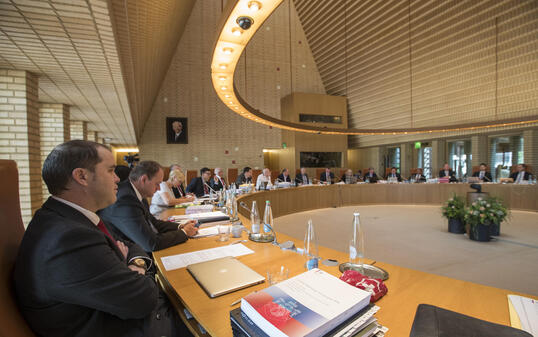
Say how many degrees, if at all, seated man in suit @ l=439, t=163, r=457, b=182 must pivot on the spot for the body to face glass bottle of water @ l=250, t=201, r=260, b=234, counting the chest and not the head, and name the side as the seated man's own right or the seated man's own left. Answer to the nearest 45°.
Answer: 0° — they already face it

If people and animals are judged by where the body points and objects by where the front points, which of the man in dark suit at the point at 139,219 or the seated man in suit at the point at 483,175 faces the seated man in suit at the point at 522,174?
the man in dark suit

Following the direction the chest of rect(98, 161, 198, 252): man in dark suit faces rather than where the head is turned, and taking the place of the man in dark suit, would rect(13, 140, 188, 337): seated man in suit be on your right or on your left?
on your right

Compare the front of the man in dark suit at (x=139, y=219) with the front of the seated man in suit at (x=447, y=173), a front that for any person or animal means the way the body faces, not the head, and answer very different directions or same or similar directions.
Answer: very different directions

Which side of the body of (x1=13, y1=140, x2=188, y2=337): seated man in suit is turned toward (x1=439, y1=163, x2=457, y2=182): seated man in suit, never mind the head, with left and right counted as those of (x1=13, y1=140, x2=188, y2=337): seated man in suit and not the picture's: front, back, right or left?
front

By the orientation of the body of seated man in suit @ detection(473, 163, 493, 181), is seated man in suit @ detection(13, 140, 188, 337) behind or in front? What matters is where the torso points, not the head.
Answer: in front

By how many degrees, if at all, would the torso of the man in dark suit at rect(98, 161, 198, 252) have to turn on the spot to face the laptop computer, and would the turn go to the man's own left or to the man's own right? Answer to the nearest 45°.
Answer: approximately 90° to the man's own right

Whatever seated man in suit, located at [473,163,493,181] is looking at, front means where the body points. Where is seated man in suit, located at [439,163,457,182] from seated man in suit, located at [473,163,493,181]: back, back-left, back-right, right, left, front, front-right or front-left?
front-right

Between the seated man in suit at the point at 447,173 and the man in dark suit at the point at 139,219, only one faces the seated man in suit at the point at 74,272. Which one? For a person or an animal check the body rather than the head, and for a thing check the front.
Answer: the seated man in suit at the point at 447,173

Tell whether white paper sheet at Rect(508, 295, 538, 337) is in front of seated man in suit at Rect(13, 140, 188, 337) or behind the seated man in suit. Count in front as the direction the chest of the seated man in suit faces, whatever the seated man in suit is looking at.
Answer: in front

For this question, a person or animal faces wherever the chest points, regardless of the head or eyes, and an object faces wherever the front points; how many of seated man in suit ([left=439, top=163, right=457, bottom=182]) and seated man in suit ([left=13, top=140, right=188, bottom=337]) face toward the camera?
1

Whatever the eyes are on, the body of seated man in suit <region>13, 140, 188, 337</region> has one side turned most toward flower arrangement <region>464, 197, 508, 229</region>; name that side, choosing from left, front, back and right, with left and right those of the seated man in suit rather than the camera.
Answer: front

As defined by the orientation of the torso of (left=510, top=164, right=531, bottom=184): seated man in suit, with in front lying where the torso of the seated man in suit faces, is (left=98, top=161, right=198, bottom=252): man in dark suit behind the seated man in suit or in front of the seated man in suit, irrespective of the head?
in front

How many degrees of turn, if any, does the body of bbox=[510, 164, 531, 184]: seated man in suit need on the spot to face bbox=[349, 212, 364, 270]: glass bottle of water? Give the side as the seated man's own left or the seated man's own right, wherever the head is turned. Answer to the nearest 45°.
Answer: approximately 45° to the seated man's own left

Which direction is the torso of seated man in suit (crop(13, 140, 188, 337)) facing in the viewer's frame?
to the viewer's right

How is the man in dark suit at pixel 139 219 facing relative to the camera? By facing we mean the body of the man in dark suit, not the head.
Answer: to the viewer's right
